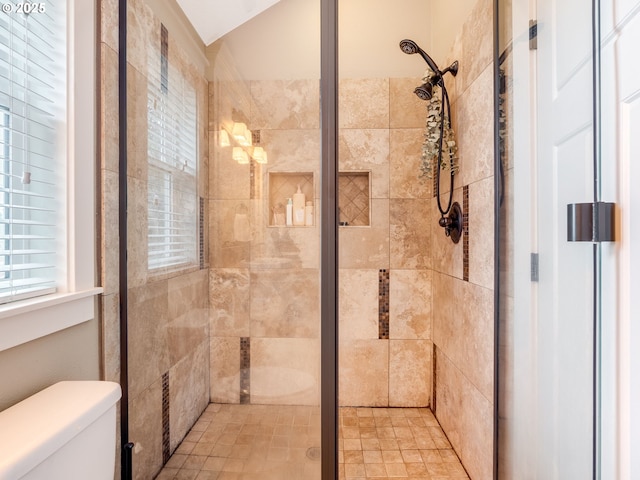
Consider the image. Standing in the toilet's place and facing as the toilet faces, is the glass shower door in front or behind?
in front

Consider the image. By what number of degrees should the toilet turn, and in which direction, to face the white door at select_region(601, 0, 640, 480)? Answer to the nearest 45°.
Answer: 0° — it already faces it

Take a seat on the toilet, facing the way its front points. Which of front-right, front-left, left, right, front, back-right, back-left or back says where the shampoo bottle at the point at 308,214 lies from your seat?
front-left

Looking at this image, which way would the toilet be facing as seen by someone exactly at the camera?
facing the viewer and to the right of the viewer

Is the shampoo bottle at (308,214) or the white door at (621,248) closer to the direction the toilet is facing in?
the white door
